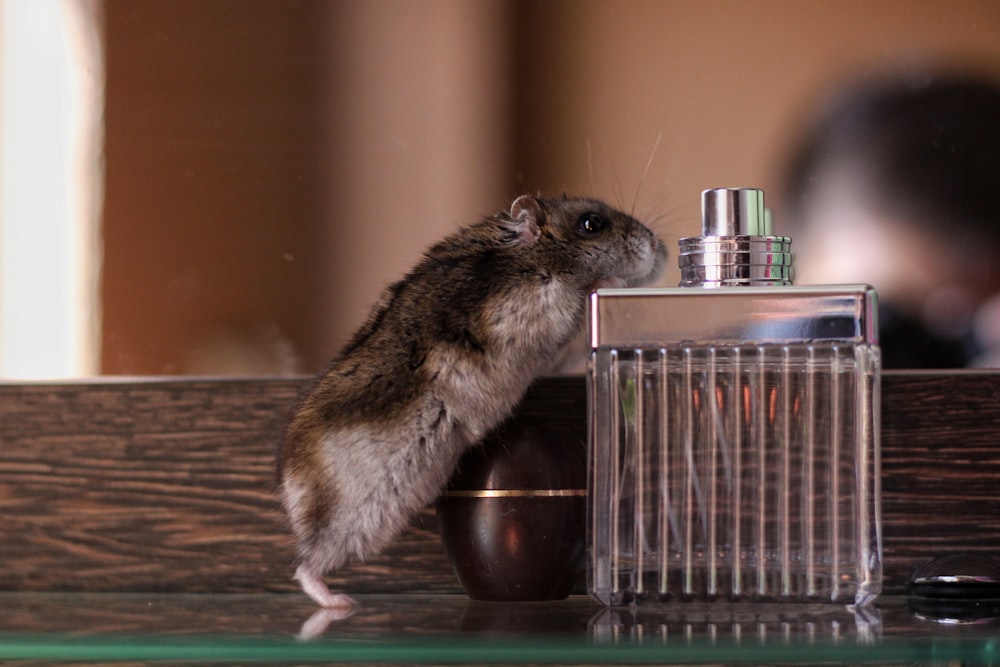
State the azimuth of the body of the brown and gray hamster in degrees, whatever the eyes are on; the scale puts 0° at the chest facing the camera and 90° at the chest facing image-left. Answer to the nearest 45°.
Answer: approximately 270°
